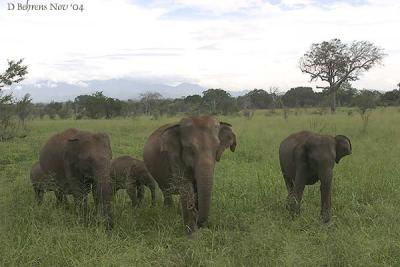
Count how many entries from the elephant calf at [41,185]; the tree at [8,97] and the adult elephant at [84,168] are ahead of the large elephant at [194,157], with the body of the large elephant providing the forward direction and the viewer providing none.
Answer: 0

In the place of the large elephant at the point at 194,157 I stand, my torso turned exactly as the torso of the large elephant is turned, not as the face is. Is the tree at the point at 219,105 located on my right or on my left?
on my left

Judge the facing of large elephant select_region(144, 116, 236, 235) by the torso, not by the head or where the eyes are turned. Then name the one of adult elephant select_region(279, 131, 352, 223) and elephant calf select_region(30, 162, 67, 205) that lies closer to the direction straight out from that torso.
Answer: the adult elephant

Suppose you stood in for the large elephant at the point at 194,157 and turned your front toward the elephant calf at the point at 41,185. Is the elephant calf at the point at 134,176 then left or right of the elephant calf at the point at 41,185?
right

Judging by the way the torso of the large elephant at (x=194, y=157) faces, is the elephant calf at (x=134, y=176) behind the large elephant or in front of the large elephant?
behind

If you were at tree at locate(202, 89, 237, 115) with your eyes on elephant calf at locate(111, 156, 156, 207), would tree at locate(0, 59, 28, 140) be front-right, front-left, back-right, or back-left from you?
front-right

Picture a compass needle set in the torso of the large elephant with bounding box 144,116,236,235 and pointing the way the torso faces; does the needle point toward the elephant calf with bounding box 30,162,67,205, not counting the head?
no

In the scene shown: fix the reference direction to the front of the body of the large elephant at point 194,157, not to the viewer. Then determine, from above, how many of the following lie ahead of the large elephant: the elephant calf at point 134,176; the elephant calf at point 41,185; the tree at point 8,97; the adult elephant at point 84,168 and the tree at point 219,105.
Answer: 0

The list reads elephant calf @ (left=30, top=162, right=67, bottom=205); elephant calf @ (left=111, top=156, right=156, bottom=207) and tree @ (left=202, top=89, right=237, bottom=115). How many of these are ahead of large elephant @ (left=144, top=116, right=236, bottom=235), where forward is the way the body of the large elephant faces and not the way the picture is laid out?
0

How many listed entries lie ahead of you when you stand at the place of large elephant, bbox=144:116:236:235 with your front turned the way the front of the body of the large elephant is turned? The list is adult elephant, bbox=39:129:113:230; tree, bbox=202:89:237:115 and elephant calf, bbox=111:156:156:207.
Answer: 0

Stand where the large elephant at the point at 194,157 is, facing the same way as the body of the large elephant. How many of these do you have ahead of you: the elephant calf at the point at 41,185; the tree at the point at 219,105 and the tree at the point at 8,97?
0

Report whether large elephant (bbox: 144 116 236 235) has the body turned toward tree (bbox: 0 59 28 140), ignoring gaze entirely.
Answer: no

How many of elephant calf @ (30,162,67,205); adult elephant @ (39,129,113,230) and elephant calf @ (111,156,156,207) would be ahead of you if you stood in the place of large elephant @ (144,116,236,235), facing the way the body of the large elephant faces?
0

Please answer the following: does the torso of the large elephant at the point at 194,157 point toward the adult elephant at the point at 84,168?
no

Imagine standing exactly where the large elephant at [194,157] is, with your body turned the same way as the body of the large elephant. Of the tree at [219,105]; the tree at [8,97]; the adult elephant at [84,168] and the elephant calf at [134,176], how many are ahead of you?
0

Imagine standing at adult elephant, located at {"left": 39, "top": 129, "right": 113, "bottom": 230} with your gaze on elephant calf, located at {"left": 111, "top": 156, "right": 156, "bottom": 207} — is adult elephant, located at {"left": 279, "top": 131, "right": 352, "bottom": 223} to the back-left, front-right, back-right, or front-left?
front-right
